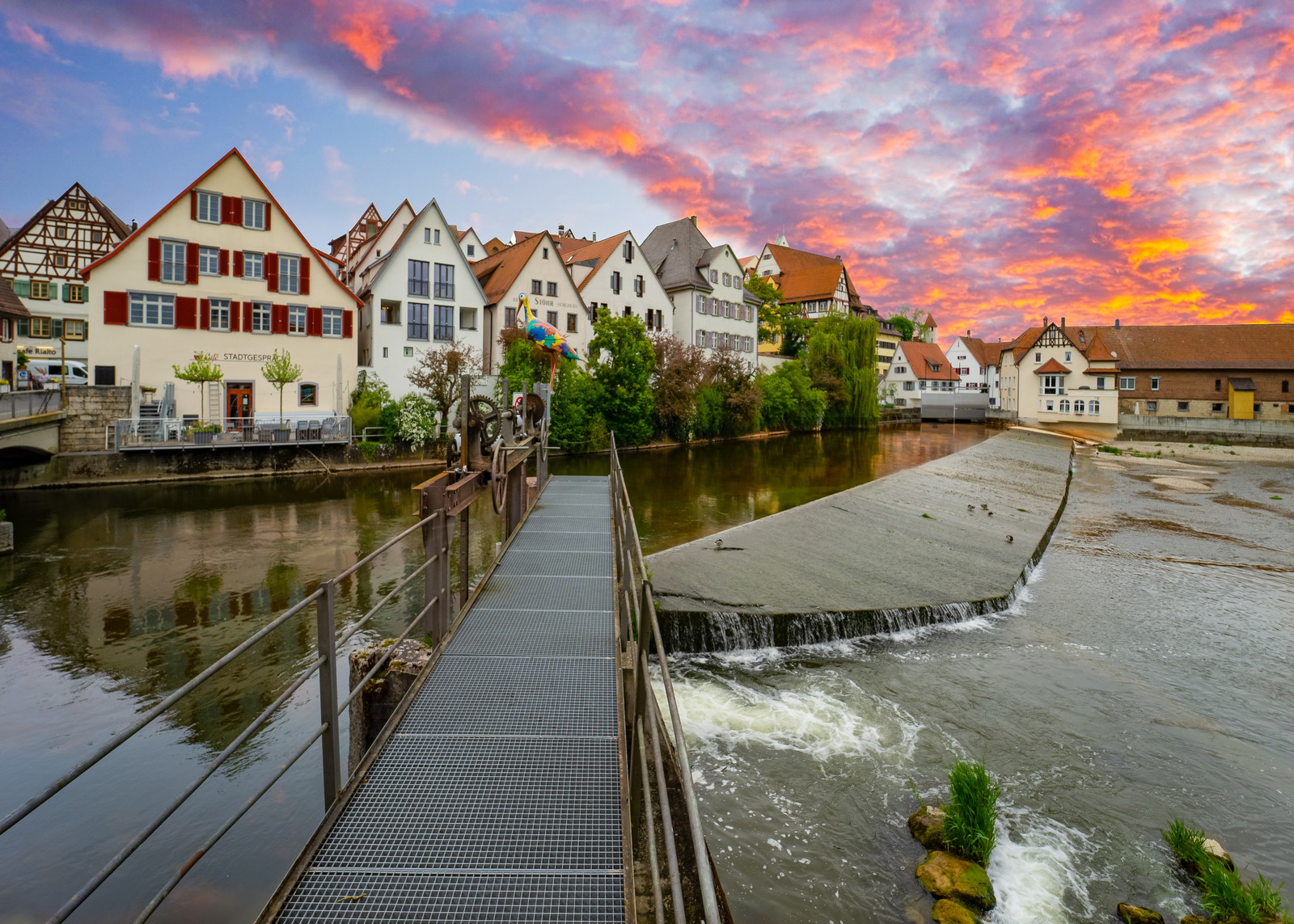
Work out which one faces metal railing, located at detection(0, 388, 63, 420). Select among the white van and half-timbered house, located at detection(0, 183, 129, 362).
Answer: the half-timbered house

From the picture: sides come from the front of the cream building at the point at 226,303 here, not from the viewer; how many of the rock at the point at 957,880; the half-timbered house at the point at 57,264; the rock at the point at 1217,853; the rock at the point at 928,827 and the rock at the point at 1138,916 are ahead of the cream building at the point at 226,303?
4

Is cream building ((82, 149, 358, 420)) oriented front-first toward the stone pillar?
yes

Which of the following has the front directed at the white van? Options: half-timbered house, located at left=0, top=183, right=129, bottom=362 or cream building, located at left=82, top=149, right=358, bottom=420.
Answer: the half-timbered house
